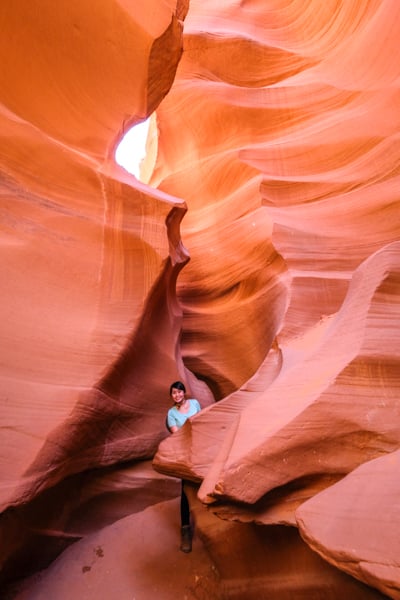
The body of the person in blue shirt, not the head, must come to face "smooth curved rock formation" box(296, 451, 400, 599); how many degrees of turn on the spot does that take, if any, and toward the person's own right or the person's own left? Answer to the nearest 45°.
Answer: approximately 45° to the person's own left

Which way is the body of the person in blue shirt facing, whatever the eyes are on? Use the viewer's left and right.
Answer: facing the viewer
